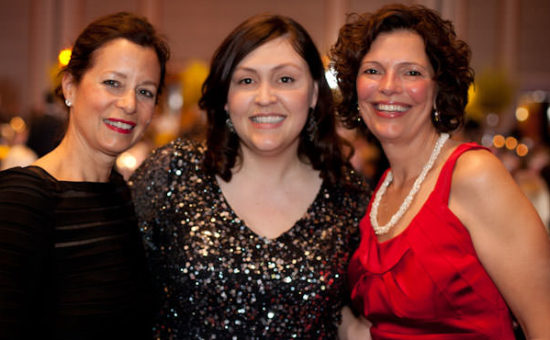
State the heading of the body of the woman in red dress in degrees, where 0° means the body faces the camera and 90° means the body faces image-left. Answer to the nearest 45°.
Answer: approximately 45°

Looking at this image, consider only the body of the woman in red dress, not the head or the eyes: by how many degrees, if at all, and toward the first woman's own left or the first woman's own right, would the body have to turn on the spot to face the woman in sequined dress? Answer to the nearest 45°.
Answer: approximately 45° to the first woman's own right

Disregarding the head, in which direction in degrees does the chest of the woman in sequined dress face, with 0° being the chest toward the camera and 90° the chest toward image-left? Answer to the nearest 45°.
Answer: approximately 0°

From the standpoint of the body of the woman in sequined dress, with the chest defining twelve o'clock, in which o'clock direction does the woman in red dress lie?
The woman in red dress is roughly at 10 o'clock from the woman in sequined dress.

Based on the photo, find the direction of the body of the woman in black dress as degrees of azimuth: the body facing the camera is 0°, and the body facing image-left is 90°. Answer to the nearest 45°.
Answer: approximately 315°

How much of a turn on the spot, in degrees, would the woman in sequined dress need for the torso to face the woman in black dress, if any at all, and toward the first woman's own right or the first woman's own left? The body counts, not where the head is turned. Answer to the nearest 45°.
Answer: approximately 45° to the first woman's own right

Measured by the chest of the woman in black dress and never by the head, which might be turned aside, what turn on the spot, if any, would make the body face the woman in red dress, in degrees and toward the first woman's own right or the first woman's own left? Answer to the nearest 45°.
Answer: approximately 45° to the first woman's own left
